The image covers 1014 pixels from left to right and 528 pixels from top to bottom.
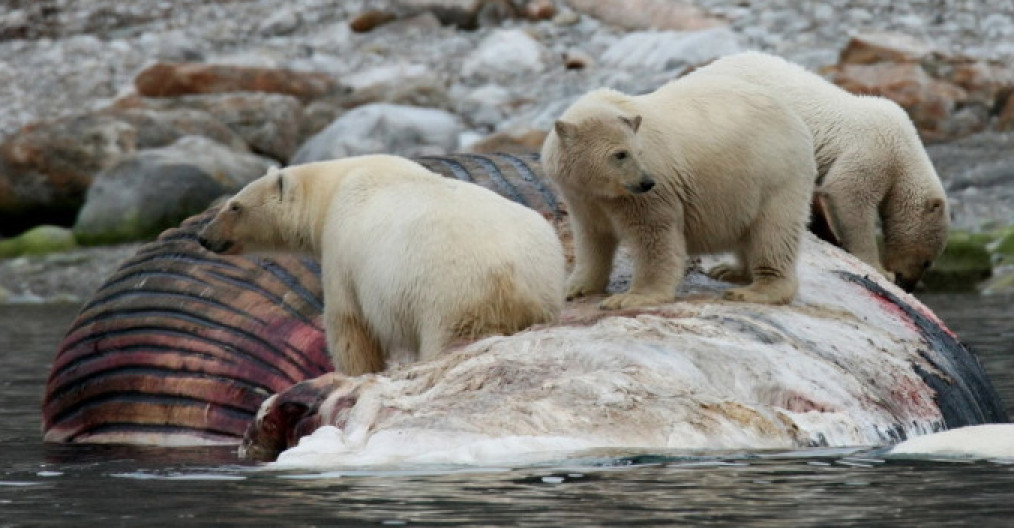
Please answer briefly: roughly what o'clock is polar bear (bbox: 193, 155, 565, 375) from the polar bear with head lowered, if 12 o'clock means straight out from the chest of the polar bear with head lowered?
The polar bear is roughly at 4 o'clock from the polar bear with head lowered.

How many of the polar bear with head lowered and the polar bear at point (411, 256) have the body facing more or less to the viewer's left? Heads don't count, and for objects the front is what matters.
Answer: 1

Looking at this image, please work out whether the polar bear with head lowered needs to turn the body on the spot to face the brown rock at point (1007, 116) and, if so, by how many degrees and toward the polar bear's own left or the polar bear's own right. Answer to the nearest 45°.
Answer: approximately 90° to the polar bear's own left

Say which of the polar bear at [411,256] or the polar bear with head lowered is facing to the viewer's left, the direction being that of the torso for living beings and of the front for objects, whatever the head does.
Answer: the polar bear

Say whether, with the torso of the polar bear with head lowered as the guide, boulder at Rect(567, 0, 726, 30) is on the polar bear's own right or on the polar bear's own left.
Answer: on the polar bear's own left

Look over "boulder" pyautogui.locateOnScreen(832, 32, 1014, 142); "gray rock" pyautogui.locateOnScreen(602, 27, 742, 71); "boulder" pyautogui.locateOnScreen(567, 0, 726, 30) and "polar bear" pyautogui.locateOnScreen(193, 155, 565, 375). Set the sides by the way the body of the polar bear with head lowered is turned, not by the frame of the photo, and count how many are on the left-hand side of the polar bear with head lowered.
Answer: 3

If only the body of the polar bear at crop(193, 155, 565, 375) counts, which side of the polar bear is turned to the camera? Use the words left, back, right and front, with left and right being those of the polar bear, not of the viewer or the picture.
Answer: left

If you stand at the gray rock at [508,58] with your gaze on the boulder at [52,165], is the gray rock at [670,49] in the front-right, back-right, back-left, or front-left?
back-left

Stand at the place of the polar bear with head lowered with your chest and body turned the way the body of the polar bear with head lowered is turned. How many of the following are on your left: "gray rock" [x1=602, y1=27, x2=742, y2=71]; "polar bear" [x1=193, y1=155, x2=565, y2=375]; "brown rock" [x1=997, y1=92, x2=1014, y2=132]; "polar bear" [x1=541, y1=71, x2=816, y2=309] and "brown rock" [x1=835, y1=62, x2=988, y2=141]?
3

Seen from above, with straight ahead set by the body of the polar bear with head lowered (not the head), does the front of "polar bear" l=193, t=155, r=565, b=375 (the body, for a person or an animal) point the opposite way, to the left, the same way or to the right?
the opposite way

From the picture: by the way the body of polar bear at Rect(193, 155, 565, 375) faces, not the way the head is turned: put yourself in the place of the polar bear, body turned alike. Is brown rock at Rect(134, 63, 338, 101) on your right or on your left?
on your right

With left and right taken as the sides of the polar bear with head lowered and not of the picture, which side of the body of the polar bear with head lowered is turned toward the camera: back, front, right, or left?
right

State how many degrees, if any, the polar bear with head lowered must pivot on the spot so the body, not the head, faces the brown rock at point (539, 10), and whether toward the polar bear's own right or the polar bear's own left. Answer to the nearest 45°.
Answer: approximately 90° to the polar bear's own left
